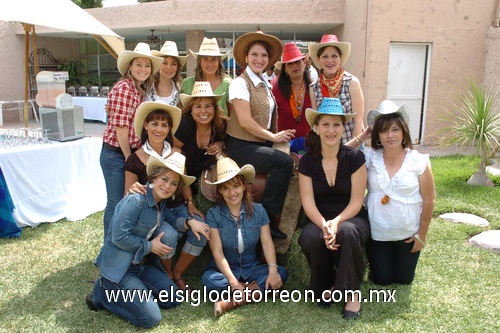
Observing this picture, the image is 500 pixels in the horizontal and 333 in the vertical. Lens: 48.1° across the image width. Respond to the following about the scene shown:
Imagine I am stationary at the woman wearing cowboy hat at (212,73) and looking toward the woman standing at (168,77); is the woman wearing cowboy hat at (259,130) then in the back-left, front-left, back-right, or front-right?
back-left

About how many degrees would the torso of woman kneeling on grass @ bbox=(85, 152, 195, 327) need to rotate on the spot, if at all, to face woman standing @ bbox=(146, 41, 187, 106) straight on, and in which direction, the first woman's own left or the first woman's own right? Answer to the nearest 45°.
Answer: approximately 135° to the first woman's own left

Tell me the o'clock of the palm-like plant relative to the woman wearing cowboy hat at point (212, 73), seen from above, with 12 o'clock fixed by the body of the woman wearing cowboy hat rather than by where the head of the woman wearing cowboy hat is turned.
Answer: The palm-like plant is roughly at 8 o'clock from the woman wearing cowboy hat.

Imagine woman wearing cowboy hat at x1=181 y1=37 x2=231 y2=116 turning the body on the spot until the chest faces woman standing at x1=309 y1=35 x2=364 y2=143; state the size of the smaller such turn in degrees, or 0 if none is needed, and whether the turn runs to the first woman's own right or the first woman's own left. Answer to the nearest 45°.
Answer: approximately 90° to the first woman's own left

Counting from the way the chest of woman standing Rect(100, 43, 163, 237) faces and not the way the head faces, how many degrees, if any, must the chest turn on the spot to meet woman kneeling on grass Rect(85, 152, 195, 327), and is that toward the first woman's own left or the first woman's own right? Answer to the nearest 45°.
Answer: approximately 45° to the first woman's own right

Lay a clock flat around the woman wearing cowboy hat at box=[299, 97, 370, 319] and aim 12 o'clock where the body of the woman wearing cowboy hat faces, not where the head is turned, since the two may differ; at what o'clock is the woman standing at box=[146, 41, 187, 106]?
The woman standing is roughly at 4 o'clock from the woman wearing cowboy hat.
